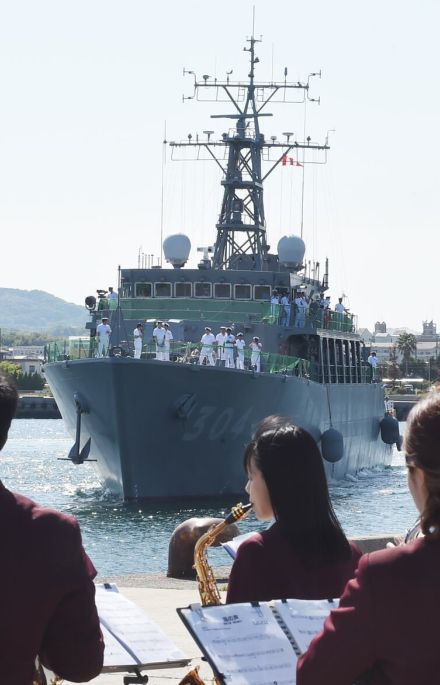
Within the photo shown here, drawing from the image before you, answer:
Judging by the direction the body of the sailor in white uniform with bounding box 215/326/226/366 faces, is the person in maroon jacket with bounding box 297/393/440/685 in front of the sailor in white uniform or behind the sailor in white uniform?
in front

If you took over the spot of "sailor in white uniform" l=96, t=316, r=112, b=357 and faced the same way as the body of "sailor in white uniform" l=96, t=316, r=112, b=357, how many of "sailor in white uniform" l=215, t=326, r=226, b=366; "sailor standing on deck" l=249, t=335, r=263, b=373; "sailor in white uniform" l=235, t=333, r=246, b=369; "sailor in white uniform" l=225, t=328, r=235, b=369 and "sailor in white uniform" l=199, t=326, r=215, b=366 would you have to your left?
5

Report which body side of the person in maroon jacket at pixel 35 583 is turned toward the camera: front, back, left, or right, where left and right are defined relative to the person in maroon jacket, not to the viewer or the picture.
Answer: back

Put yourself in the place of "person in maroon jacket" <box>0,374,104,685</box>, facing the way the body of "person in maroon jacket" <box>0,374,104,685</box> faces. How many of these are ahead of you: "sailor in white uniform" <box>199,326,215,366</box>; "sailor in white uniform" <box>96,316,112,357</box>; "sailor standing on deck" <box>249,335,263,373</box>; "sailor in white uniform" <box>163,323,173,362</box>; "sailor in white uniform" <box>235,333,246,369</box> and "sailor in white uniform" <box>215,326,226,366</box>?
6

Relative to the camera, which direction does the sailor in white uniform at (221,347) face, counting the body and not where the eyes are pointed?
toward the camera

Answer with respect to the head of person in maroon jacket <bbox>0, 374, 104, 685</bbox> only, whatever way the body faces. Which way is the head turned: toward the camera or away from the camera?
away from the camera

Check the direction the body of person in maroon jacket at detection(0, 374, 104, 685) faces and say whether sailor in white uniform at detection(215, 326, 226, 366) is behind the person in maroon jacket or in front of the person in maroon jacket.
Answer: in front

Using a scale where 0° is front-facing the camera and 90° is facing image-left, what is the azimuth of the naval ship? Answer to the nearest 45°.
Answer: approximately 45°

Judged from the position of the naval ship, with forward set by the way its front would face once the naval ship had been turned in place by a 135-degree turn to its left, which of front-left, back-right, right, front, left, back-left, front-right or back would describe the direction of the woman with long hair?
right

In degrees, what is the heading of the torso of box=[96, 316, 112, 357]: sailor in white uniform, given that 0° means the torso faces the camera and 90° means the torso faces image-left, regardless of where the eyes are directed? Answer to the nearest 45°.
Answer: approximately 0°

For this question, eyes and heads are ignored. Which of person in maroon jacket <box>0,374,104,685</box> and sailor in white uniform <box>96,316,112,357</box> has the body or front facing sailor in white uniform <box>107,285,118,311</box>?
the person in maroon jacket

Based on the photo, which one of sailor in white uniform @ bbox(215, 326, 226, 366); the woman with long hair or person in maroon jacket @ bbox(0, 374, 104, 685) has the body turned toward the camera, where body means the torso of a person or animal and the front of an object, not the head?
the sailor in white uniform

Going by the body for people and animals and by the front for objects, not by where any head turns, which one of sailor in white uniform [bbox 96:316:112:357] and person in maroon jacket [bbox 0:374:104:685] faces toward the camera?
the sailor in white uniform

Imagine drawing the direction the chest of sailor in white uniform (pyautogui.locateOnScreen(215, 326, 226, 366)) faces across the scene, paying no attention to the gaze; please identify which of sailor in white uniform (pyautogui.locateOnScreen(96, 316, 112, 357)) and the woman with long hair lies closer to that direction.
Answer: the woman with long hair

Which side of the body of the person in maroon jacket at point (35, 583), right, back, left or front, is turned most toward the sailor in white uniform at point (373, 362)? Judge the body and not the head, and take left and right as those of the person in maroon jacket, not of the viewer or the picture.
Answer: front

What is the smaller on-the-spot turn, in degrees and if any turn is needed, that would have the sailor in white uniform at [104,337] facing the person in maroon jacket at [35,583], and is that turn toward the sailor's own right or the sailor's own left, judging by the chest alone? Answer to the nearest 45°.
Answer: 0° — they already face them

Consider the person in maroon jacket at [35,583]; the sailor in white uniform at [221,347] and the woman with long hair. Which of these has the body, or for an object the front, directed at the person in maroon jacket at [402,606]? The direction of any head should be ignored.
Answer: the sailor in white uniform

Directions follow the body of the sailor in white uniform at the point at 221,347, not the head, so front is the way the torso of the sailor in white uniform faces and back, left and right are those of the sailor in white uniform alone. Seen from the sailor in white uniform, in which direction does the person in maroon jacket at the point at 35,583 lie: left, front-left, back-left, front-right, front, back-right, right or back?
front

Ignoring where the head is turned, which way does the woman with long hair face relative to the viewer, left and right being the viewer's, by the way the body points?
facing away from the viewer and to the left of the viewer

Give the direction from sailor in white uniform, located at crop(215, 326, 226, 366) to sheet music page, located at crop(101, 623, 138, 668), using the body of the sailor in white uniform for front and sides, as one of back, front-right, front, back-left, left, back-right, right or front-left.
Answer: front
